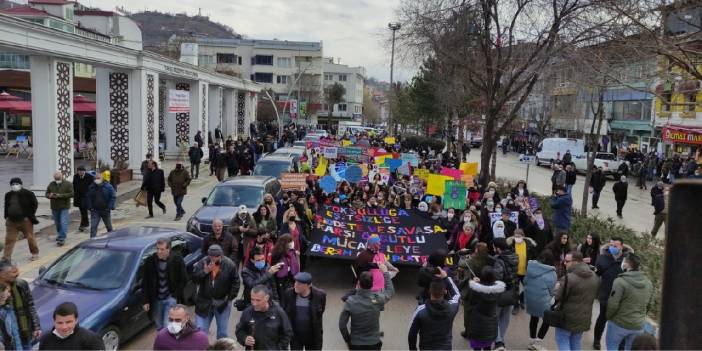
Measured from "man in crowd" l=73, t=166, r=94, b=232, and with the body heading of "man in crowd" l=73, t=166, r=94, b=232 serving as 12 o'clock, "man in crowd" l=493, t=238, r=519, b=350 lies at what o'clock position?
"man in crowd" l=493, t=238, r=519, b=350 is roughly at 11 o'clock from "man in crowd" l=73, t=166, r=94, b=232.

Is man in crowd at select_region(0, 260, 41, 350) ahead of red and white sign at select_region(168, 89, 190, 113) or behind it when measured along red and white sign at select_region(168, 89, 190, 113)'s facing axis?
ahead

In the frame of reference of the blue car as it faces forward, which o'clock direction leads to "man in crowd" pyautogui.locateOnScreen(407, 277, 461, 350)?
The man in crowd is roughly at 9 o'clock from the blue car.

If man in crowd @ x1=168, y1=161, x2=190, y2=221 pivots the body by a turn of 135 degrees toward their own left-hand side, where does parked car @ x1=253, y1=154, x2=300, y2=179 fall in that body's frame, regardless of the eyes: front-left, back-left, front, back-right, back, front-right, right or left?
front

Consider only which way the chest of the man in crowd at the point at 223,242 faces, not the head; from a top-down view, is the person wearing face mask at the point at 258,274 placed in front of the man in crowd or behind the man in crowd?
in front

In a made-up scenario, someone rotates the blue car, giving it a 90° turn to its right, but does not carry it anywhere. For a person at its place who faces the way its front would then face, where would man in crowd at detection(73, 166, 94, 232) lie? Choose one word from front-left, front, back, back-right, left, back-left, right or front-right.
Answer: front-right

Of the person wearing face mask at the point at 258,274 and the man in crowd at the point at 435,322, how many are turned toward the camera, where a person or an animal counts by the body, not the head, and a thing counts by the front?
1

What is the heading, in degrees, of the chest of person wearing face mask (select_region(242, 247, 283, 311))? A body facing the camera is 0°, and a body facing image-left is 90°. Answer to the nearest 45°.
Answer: approximately 0°

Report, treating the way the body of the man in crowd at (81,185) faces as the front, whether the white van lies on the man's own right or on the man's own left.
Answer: on the man's own left

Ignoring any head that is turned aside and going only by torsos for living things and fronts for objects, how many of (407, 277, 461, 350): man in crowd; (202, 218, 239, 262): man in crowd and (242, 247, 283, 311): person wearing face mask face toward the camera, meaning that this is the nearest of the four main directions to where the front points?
2

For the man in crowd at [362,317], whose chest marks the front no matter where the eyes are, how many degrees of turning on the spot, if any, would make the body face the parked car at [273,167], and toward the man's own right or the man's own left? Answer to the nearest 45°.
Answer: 0° — they already face it

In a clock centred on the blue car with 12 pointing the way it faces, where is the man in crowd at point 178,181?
The man in crowd is roughly at 5 o'clock from the blue car.

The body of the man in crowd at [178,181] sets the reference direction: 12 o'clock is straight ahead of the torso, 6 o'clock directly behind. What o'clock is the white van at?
The white van is roughly at 8 o'clock from the man in crowd.

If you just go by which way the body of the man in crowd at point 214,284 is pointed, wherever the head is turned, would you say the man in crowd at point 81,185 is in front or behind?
behind
